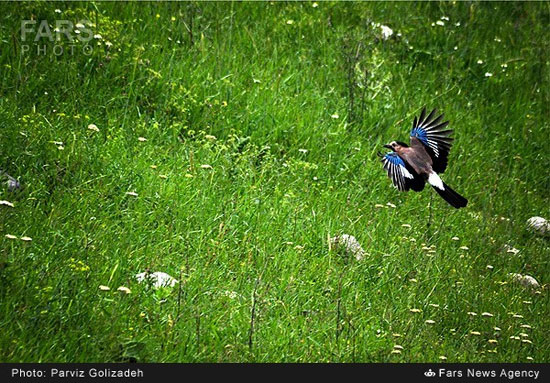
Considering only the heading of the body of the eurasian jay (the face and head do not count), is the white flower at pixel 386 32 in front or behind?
in front

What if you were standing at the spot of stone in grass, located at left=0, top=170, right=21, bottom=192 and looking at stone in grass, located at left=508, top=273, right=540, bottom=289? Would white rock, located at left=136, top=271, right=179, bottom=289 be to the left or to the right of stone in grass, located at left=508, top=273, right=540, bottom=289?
right

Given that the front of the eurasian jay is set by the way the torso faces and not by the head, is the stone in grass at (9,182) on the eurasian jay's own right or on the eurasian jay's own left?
on the eurasian jay's own left

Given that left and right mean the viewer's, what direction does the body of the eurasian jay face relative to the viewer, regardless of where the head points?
facing away from the viewer and to the left of the viewer

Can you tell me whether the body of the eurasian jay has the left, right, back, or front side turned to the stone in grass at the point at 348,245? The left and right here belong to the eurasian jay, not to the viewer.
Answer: left

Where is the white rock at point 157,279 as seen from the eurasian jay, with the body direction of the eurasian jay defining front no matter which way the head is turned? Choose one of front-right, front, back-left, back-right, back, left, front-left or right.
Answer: left
